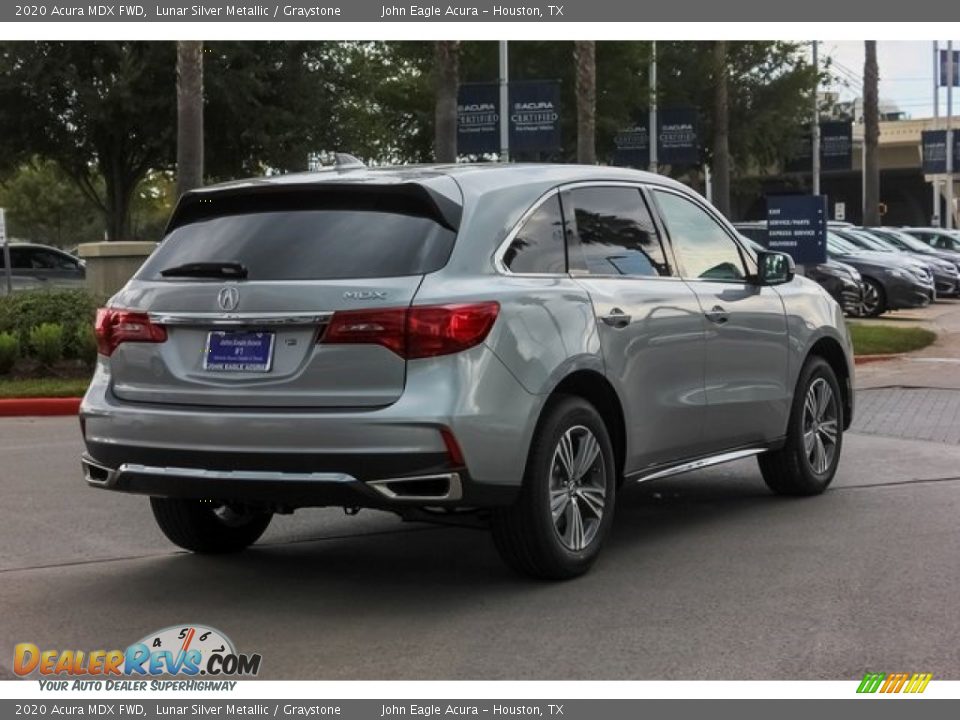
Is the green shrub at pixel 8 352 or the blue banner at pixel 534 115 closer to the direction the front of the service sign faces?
the green shrub

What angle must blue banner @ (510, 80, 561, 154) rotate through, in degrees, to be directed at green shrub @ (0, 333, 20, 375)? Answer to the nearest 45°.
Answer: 0° — it already faces it

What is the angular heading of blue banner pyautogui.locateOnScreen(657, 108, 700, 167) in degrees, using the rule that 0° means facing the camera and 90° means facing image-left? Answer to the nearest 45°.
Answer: approximately 0°

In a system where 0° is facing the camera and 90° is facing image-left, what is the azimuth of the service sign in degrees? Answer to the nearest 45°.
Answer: approximately 0°

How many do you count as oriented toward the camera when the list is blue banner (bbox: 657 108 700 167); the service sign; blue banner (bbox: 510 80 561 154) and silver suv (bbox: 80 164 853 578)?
3

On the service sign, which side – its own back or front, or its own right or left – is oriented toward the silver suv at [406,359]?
front

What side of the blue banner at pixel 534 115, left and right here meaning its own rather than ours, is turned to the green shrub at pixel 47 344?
front

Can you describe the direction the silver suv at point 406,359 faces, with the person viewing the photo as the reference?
facing away from the viewer and to the right of the viewer
